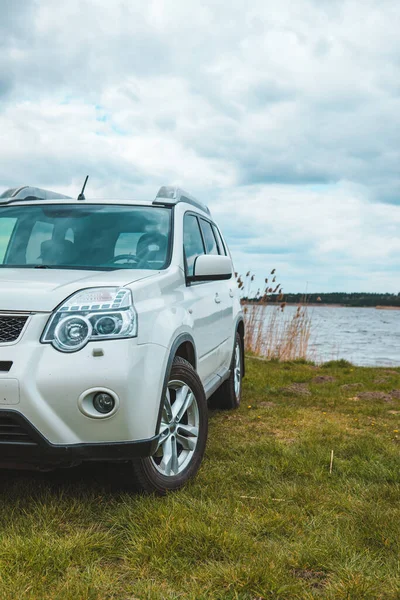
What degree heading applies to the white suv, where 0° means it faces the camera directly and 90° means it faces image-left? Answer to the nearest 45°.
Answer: approximately 45°
